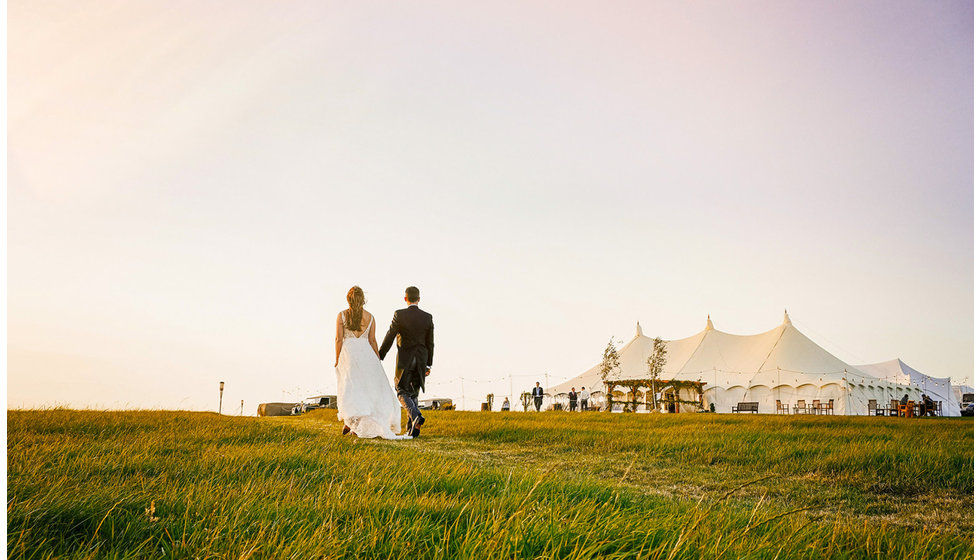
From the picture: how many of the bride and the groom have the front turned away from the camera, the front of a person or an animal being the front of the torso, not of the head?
2

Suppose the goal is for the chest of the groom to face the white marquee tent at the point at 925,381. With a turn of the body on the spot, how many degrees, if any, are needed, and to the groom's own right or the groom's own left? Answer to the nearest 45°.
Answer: approximately 45° to the groom's own right

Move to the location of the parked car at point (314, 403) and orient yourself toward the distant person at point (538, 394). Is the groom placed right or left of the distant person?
right

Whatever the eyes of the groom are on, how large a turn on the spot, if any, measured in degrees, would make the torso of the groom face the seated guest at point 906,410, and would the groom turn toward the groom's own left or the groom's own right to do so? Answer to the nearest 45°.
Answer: approximately 45° to the groom's own right

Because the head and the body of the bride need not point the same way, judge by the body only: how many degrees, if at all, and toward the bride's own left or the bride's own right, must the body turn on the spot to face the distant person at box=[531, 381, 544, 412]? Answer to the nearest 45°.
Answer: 0° — they already face them

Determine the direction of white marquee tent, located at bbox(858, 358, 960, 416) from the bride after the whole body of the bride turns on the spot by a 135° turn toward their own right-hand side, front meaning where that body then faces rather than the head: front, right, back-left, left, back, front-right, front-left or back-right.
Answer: left

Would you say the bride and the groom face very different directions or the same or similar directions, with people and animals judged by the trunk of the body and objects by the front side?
same or similar directions

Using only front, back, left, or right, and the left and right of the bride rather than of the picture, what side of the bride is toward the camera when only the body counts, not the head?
back

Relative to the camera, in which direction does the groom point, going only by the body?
away from the camera

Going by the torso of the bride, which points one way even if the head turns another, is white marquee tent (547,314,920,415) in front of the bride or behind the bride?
in front
